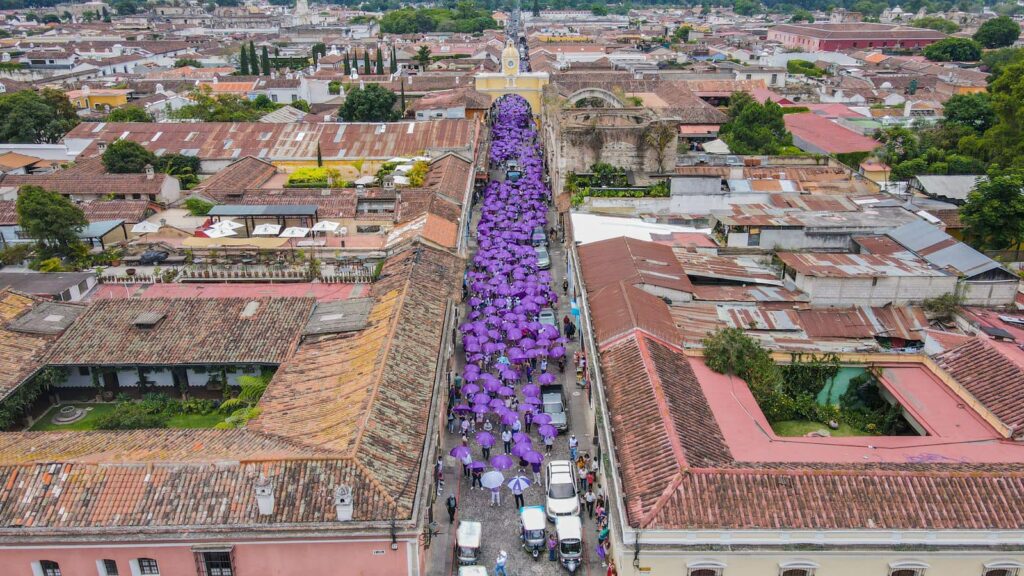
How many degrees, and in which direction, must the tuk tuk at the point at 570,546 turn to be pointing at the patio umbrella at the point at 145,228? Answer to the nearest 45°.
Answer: approximately 135° to its right

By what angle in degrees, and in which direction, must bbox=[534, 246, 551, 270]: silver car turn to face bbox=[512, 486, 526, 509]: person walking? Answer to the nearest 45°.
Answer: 0° — it already faces them

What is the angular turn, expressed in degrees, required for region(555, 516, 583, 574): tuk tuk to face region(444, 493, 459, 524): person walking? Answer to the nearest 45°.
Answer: approximately 135° to its right

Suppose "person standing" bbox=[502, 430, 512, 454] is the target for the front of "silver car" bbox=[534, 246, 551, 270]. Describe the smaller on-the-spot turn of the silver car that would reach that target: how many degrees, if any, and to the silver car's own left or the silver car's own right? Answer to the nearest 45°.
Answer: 0° — it already faces them

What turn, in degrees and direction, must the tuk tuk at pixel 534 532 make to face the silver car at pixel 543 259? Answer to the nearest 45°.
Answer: approximately 180°

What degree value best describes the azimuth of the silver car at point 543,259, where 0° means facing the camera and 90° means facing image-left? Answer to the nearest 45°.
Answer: approximately 0°
